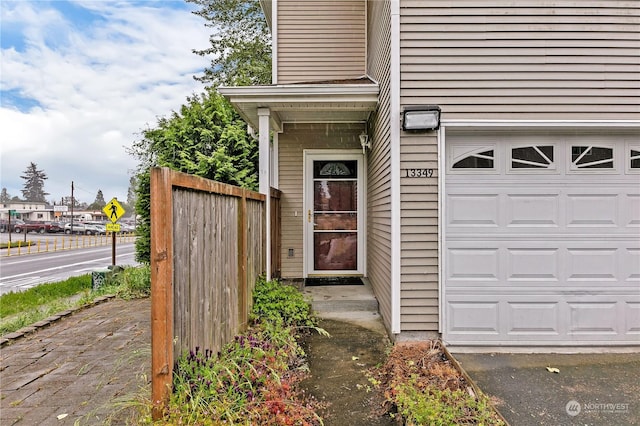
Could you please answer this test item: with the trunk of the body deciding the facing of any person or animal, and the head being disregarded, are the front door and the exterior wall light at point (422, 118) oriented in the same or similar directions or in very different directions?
same or similar directions

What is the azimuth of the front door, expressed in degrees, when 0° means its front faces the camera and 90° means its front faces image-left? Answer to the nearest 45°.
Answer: approximately 0°

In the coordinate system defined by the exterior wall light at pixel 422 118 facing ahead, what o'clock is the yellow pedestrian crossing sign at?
The yellow pedestrian crossing sign is roughly at 4 o'clock from the exterior wall light.

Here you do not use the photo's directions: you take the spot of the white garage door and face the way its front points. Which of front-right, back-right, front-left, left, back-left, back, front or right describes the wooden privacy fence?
front-right

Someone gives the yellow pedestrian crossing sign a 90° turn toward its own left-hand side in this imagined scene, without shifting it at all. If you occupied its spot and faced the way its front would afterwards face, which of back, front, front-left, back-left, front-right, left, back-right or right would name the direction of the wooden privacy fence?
right

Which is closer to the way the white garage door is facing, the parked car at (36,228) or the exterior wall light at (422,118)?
the exterior wall light

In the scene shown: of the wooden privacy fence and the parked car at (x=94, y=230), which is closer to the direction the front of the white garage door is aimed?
the wooden privacy fence

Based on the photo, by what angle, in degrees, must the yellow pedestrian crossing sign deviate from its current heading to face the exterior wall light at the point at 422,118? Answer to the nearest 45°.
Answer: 0° — it already faces it

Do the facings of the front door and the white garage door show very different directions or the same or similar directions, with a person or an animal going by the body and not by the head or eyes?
same or similar directions

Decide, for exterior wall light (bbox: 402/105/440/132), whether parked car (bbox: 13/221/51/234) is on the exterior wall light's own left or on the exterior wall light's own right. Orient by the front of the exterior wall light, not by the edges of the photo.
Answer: on the exterior wall light's own right

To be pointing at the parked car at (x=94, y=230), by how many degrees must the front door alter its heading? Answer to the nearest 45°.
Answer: approximately 135° to its right

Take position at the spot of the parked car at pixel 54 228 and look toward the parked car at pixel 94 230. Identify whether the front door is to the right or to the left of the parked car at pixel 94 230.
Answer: right

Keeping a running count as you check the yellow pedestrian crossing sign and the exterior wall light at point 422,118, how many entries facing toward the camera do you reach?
2

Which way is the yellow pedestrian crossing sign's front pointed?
toward the camera

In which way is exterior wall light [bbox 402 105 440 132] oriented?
toward the camera
